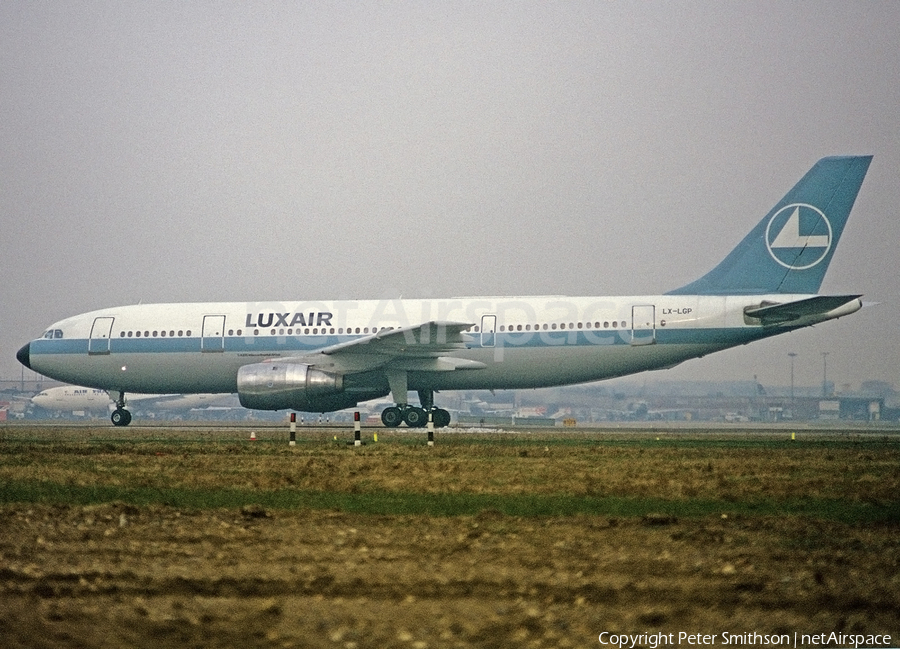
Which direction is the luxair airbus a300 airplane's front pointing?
to the viewer's left
